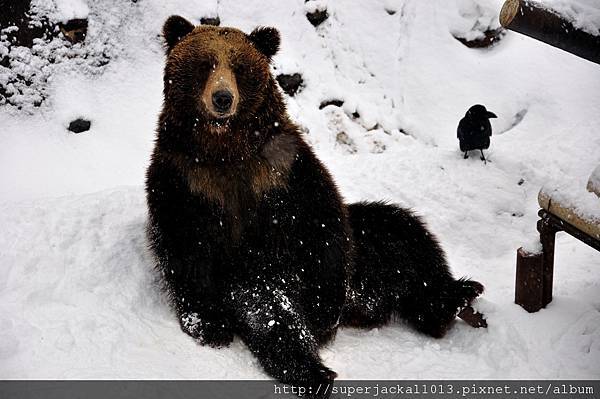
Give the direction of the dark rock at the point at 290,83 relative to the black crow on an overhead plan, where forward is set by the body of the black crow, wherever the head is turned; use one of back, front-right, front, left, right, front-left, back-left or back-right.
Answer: back-right

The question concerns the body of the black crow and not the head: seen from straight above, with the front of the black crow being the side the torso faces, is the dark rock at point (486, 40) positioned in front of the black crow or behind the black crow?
behind

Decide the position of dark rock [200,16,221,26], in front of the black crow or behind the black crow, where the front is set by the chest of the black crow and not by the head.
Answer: behind

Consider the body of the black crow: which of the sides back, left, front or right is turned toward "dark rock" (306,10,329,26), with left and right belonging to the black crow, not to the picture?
back

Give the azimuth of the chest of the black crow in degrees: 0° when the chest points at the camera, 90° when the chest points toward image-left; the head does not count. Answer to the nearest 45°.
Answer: approximately 315°

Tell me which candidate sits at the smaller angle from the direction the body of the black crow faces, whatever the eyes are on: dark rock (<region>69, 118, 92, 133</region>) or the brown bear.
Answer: the brown bear

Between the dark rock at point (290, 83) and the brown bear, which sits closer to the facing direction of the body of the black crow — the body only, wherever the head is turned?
the brown bear

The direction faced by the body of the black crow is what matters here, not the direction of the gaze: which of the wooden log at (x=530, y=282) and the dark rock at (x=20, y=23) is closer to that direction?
the wooden log
